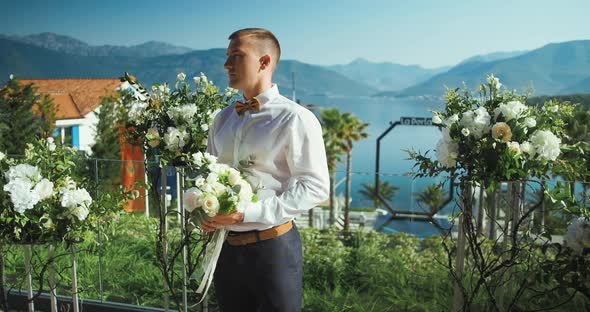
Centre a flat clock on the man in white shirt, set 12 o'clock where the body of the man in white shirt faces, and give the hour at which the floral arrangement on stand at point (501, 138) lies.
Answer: The floral arrangement on stand is roughly at 7 o'clock from the man in white shirt.

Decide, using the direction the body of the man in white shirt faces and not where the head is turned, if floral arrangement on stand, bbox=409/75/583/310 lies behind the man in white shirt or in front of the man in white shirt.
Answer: behind

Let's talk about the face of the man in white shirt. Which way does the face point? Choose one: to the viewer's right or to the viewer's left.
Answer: to the viewer's left

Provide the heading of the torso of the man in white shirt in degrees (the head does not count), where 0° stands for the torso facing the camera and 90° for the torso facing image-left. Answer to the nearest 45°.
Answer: approximately 45°

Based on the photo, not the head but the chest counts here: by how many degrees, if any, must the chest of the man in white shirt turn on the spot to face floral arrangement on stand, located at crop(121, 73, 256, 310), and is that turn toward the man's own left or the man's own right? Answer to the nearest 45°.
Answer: approximately 90° to the man's own right

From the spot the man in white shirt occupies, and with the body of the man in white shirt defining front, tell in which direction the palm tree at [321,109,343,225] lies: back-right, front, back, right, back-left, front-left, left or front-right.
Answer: back-right

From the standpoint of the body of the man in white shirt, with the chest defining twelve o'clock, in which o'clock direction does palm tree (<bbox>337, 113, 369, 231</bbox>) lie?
The palm tree is roughly at 5 o'clock from the man in white shirt.
